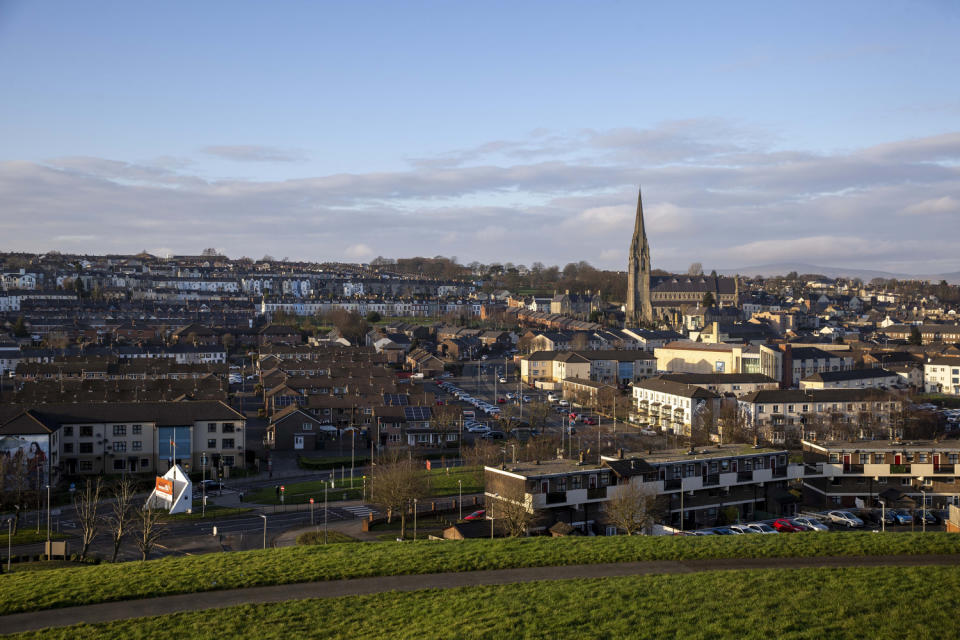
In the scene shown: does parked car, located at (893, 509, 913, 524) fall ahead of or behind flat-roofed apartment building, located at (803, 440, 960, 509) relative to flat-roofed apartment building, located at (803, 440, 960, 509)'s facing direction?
ahead

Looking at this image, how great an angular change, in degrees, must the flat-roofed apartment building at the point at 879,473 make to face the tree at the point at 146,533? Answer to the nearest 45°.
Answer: approximately 45° to its right

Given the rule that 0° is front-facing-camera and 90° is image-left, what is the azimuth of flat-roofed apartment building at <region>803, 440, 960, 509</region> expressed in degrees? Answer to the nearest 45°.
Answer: approximately 0°

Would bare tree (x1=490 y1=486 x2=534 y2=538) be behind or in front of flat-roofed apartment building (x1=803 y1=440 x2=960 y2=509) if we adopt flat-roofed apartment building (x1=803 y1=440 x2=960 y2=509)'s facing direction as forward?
in front
